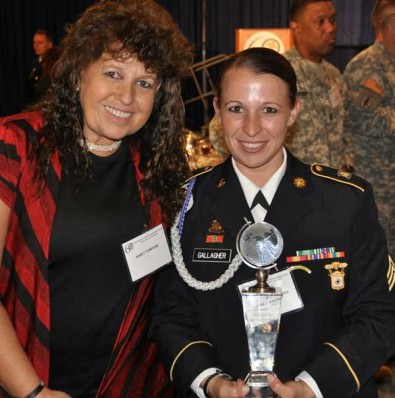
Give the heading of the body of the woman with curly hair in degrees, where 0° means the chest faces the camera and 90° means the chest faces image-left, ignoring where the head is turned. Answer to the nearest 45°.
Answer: approximately 0°

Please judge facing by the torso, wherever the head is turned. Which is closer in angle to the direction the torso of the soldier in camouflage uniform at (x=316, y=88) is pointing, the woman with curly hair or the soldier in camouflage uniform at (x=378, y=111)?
the woman with curly hair

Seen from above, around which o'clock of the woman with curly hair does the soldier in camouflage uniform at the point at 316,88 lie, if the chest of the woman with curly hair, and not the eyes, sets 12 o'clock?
The soldier in camouflage uniform is roughly at 7 o'clock from the woman with curly hair.

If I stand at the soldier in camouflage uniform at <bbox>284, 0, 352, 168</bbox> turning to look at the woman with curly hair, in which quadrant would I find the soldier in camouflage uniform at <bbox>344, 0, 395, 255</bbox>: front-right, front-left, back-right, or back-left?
back-left

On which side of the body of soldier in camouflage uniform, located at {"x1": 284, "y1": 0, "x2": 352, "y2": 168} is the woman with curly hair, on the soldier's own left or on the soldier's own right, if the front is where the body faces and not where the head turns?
on the soldier's own right

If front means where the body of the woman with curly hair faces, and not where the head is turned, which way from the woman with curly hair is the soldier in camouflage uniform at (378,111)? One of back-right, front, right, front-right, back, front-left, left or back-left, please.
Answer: back-left

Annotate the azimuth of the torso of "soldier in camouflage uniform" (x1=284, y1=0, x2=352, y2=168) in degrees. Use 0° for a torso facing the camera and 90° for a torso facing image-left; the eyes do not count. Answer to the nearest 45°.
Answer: approximately 315°

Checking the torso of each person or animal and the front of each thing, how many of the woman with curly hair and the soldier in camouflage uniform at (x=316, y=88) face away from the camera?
0

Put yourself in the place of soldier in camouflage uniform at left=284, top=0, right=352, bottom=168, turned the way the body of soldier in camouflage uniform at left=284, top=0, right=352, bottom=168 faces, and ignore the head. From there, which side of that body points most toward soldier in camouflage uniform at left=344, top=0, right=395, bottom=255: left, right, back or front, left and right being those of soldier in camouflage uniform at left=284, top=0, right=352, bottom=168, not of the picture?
left
